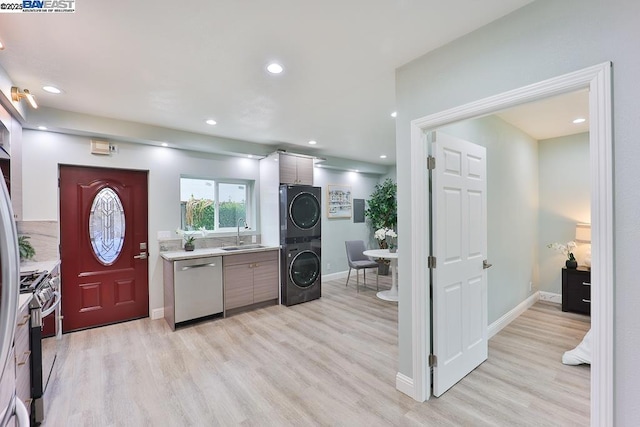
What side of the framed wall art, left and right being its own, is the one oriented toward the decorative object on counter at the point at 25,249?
right

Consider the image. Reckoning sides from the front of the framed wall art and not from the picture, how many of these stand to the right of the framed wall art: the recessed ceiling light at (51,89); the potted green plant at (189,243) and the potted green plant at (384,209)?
2

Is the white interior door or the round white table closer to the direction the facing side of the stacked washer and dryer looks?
the white interior door

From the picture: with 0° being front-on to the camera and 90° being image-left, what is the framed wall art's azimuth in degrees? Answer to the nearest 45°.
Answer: approximately 315°

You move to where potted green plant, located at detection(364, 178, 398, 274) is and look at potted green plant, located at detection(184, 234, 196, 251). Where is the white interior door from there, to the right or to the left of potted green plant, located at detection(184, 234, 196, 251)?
left

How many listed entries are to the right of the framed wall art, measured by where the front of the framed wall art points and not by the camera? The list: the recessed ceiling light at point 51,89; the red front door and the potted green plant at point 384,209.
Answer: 2

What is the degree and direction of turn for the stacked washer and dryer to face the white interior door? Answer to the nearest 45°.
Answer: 0° — it already faces it

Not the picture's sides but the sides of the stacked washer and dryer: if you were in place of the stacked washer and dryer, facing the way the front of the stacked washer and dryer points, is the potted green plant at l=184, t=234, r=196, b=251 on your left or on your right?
on your right

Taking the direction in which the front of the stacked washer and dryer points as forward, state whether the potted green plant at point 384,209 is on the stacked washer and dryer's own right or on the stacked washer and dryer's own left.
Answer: on the stacked washer and dryer's own left

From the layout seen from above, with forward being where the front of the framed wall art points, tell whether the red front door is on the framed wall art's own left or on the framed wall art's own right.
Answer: on the framed wall art's own right

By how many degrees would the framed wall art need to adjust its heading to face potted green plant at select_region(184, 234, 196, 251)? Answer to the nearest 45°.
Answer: approximately 90° to its right

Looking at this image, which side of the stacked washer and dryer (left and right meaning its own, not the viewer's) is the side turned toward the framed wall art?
left

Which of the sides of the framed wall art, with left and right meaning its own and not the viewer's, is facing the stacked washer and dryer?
right
